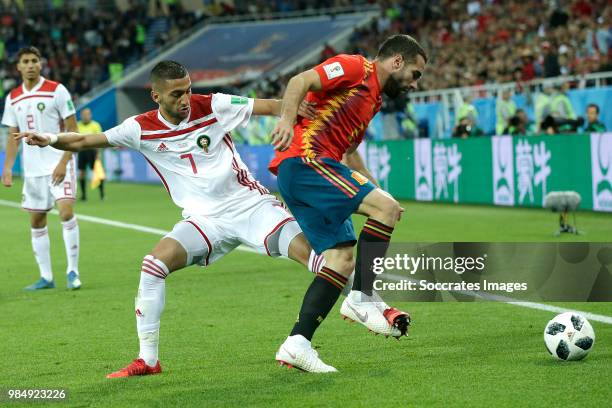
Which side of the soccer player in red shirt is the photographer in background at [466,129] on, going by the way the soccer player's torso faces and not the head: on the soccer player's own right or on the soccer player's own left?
on the soccer player's own left

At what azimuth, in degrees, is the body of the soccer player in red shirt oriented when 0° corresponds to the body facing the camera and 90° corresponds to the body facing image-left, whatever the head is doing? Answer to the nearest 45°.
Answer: approximately 270°

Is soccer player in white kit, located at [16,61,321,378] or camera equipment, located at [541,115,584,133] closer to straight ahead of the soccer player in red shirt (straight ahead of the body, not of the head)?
the camera equipment

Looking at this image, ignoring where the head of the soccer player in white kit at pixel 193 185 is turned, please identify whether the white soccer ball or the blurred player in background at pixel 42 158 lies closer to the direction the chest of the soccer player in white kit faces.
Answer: the white soccer ball

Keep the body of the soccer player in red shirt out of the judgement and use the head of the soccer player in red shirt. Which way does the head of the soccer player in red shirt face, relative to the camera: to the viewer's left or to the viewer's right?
to the viewer's right

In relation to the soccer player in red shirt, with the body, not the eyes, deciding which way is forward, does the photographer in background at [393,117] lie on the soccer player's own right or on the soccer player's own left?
on the soccer player's own left

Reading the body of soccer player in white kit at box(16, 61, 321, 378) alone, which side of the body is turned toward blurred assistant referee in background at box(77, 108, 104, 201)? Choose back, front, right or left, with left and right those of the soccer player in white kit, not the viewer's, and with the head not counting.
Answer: back

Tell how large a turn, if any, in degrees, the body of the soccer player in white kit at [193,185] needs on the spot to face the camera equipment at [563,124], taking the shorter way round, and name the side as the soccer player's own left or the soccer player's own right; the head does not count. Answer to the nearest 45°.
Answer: approximately 135° to the soccer player's own left

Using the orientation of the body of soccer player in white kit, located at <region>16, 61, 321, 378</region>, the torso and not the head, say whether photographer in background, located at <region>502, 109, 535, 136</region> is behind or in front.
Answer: behind
